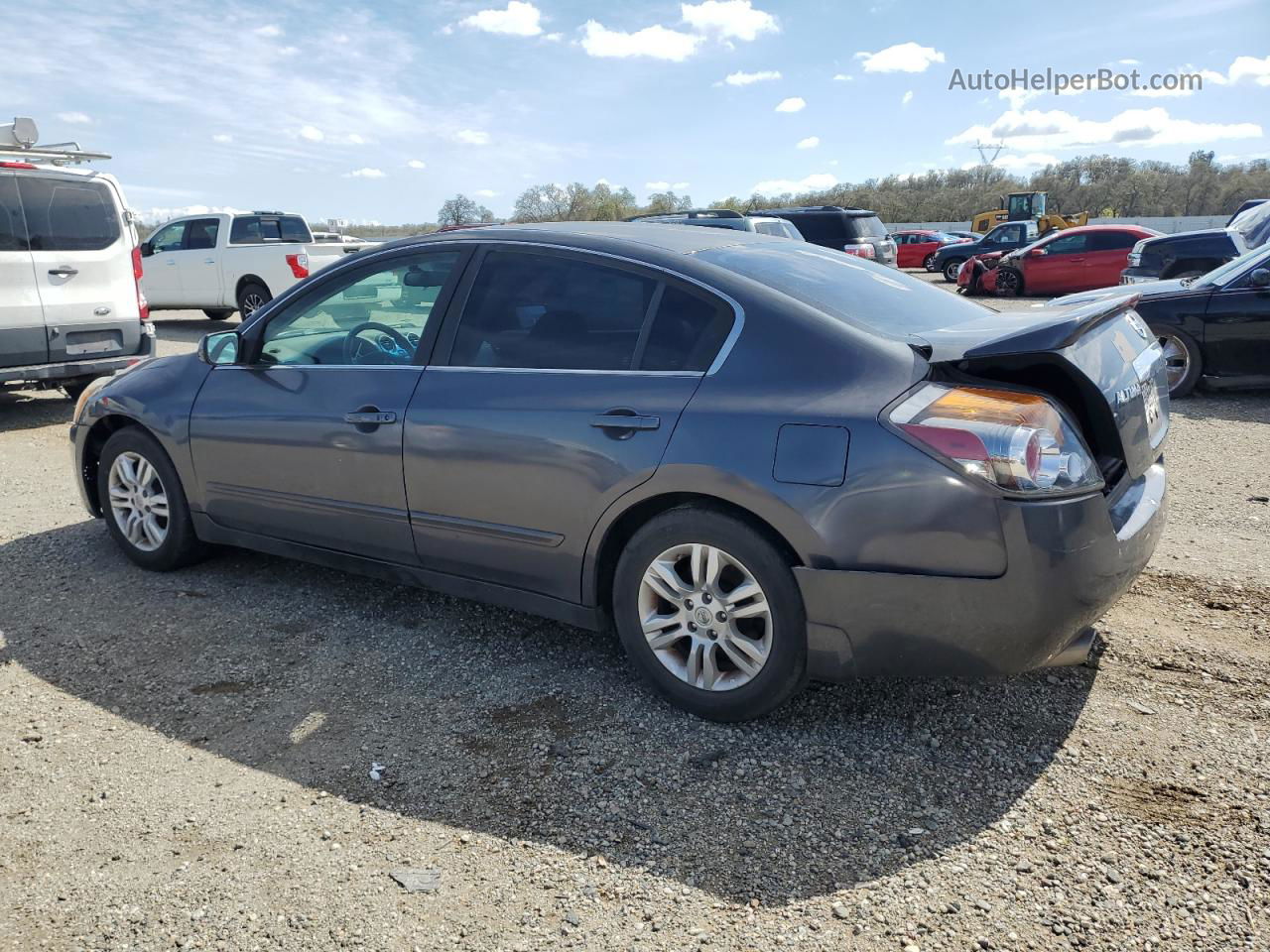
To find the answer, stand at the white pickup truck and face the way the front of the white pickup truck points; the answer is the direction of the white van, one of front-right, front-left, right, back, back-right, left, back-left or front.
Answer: back-left

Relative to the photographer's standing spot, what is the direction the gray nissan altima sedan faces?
facing away from the viewer and to the left of the viewer

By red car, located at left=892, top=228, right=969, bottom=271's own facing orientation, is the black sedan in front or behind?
behind

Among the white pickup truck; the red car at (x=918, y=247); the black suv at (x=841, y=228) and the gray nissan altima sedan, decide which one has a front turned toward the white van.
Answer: the gray nissan altima sedan

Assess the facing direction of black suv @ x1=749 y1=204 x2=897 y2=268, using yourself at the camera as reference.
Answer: facing away from the viewer and to the left of the viewer

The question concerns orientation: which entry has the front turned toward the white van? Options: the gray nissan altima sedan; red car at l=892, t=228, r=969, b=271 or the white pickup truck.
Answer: the gray nissan altima sedan

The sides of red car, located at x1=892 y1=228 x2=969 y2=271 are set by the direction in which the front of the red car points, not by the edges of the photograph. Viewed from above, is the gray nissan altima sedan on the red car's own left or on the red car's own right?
on the red car's own left

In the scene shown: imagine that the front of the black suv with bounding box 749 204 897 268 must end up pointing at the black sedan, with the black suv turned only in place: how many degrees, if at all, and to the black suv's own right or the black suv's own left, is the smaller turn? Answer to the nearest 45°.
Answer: approximately 135° to the black suv's own left

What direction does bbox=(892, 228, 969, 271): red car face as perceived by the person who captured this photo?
facing away from the viewer and to the left of the viewer

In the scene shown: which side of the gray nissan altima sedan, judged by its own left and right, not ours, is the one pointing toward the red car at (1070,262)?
right

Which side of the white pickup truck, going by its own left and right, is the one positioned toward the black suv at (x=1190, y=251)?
back

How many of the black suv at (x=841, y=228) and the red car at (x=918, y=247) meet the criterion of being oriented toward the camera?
0

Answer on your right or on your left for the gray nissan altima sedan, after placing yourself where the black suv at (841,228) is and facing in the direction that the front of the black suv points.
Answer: on your left

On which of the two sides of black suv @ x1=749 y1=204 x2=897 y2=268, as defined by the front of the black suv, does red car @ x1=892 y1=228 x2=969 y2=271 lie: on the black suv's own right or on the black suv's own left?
on the black suv's own right

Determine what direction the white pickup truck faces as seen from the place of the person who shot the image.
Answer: facing away from the viewer and to the left of the viewer
